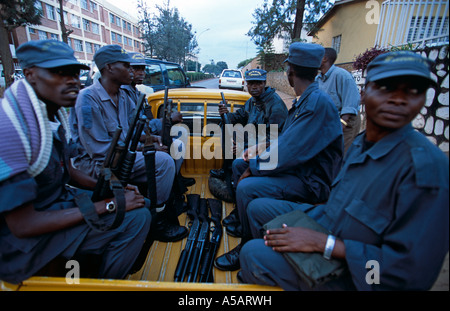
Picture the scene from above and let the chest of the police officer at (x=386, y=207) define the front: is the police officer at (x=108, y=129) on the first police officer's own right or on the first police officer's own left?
on the first police officer's own right

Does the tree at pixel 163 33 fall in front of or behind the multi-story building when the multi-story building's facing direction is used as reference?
in front

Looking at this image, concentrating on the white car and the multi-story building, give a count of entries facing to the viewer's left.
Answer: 0

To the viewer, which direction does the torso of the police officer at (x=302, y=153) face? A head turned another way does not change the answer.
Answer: to the viewer's left

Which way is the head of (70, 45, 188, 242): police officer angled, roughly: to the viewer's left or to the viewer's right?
to the viewer's right

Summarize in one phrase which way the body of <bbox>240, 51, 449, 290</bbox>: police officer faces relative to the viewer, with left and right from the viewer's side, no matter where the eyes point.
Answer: facing the viewer and to the left of the viewer

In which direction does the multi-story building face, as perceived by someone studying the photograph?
facing the viewer and to the right of the viewer

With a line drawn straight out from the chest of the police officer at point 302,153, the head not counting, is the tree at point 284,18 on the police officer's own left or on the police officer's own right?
on the police officer's own right

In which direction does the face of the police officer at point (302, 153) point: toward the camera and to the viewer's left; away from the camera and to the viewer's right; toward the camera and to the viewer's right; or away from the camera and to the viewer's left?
away from the camera and to the viewer's left

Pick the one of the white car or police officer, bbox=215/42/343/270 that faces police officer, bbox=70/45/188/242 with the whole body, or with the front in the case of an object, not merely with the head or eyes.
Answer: police officer, bbox=215/42/343/270

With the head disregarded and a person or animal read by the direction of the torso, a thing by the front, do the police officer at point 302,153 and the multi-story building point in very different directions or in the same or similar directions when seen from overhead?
very different directions
